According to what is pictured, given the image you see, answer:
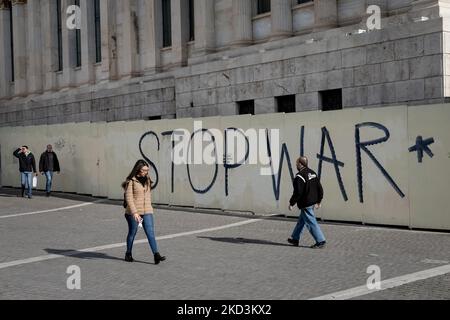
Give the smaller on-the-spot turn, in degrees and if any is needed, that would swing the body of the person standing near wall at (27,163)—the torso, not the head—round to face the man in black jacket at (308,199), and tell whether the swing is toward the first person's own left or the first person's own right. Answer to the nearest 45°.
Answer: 0° — they already face them

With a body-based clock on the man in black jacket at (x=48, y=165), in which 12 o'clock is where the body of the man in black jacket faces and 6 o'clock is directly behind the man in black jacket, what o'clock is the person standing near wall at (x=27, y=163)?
The person standing near wall is roughly at 2 o'clock from the man in black jacket.

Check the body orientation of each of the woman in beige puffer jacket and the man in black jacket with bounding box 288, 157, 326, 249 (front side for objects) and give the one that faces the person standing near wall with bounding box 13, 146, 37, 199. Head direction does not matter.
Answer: the man in black jacket

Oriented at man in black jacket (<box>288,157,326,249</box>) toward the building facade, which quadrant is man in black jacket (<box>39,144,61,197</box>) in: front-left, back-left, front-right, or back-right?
front-left

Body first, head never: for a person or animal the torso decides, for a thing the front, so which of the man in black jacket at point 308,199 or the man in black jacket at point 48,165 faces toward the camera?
the man in black jacket at point 48,165

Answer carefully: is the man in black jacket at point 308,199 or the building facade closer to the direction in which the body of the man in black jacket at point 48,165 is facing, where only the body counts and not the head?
the man in black jacket

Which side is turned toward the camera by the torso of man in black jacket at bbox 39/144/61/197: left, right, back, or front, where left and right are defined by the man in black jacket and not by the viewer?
front

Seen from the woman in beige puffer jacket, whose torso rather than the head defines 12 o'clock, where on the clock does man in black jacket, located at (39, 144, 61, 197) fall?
The man in black jacket is roughly at 7 o'clock from the woman in beige puffer jacket.

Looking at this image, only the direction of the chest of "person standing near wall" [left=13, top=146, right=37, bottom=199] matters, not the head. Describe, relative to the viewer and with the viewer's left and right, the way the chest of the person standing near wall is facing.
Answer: facing the viewer

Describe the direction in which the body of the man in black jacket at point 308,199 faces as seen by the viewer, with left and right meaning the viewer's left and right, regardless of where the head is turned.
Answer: facing away from the viewer and to the left of the viewer
